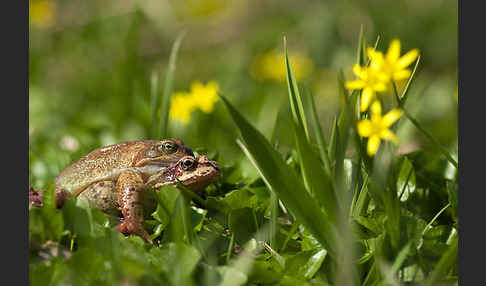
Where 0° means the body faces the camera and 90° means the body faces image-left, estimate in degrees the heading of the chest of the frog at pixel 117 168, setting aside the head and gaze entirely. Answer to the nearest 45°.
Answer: approximately 270°

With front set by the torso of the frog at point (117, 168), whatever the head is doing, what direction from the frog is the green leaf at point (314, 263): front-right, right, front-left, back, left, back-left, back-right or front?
front-right

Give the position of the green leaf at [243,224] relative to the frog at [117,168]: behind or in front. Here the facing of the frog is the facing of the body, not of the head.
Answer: in front

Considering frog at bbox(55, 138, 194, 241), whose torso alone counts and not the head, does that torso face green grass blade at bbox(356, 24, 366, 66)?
yes

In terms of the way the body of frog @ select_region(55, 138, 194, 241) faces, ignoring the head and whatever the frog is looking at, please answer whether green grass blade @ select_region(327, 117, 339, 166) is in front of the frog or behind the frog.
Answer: in front

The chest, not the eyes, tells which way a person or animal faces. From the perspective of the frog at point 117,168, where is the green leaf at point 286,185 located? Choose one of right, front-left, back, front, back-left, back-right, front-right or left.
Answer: front-right

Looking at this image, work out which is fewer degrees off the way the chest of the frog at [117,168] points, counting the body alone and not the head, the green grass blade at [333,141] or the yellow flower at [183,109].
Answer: the green grass blade

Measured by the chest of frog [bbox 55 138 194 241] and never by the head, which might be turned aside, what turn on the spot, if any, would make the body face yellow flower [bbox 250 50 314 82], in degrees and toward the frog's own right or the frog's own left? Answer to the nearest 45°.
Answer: approximately 90° to the frog's own left

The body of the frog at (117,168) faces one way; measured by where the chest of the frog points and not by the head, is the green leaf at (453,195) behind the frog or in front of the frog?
in front

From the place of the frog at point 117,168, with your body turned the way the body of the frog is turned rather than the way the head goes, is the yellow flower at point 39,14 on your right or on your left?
on your left

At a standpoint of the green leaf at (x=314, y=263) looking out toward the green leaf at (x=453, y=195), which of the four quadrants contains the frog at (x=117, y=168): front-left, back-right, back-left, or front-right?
back-left
